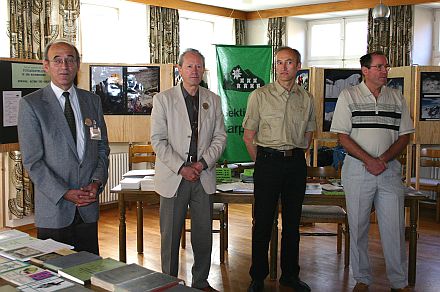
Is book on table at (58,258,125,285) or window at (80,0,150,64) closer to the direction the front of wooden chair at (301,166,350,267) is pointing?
the book on table

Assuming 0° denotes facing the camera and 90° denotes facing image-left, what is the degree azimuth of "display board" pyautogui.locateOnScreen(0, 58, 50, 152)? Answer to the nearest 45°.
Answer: approximately 0°

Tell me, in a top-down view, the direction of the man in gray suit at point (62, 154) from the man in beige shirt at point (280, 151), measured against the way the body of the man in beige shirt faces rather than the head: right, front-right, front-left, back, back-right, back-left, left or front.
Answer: front-right

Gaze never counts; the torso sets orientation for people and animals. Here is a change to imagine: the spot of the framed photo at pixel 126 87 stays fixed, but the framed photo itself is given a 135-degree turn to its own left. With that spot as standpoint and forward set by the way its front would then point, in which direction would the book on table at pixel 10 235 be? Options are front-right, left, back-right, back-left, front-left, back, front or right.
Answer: back-right

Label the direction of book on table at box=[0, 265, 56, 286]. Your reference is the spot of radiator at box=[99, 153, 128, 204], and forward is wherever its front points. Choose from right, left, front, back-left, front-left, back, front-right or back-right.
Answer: front

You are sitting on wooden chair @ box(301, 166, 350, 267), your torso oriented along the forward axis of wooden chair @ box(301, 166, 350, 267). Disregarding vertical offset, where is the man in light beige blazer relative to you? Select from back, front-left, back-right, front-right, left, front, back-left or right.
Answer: front-right

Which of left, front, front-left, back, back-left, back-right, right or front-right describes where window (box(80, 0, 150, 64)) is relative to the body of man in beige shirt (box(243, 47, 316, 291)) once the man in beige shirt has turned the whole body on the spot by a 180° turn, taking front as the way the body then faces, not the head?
front-left

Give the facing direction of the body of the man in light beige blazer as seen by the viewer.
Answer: toward the camera

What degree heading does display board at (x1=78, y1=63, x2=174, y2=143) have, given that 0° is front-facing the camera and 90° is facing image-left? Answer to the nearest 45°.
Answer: approximately 0°

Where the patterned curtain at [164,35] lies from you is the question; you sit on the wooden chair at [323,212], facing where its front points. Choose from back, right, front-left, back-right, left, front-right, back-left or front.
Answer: back-right

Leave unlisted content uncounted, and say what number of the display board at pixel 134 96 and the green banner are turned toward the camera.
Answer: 2

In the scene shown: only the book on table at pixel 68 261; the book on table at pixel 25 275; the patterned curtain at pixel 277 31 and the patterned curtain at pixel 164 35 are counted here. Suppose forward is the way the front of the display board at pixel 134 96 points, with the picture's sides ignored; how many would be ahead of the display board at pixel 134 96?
2

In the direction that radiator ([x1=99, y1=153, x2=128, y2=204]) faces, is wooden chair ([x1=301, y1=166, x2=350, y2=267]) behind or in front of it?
in front

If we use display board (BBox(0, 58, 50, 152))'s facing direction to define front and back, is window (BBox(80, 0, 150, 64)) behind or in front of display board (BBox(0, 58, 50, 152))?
behind

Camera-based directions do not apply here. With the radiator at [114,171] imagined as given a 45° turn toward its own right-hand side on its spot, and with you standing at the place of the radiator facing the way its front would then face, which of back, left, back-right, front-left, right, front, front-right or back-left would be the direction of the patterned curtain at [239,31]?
back
